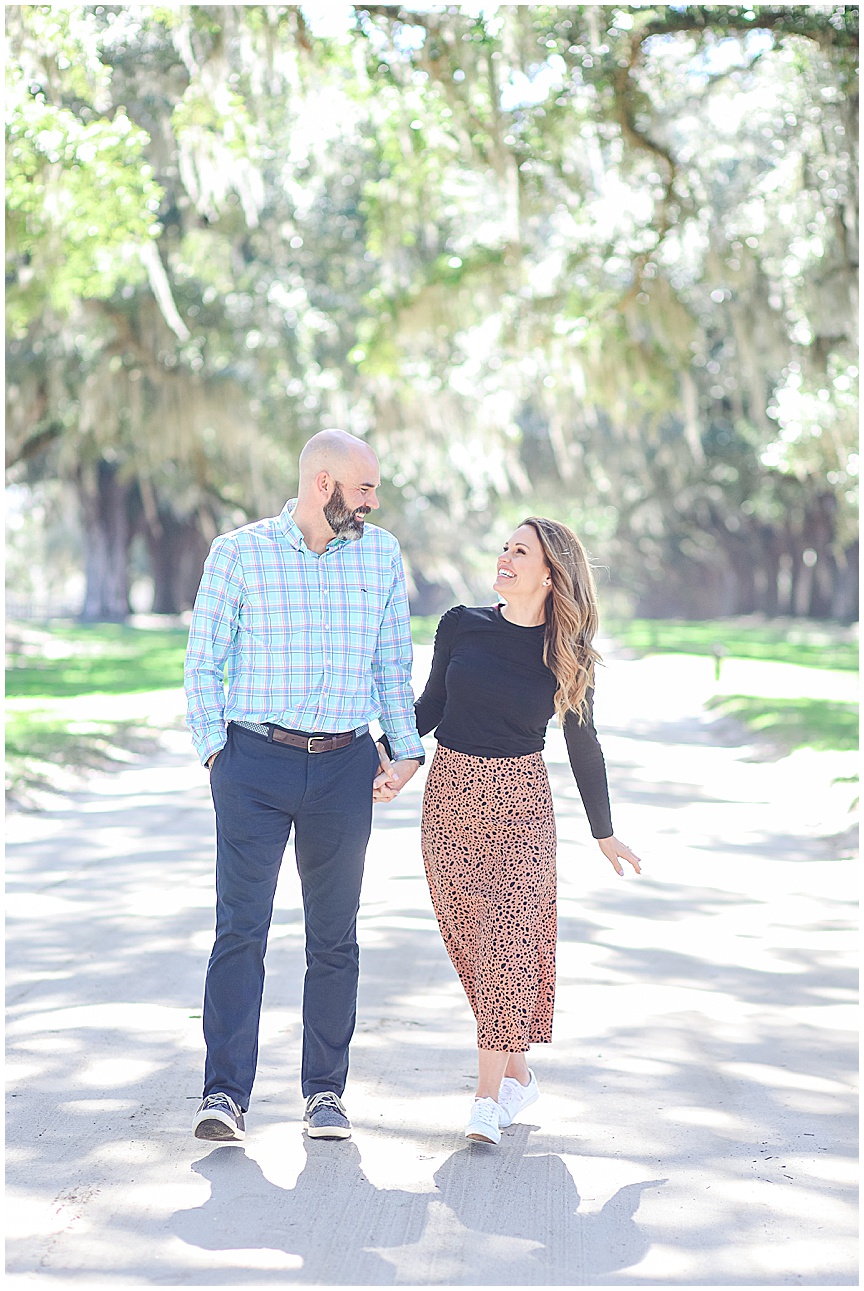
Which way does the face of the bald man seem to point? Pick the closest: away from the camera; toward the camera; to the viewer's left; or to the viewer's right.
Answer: to the viewer's right

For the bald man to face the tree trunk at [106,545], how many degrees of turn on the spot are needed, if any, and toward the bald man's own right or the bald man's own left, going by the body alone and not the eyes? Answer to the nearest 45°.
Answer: approximately 180°

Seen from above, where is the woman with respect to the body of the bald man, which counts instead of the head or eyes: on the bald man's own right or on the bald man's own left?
on the bald man's own left

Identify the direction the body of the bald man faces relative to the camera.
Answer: toward the camera
